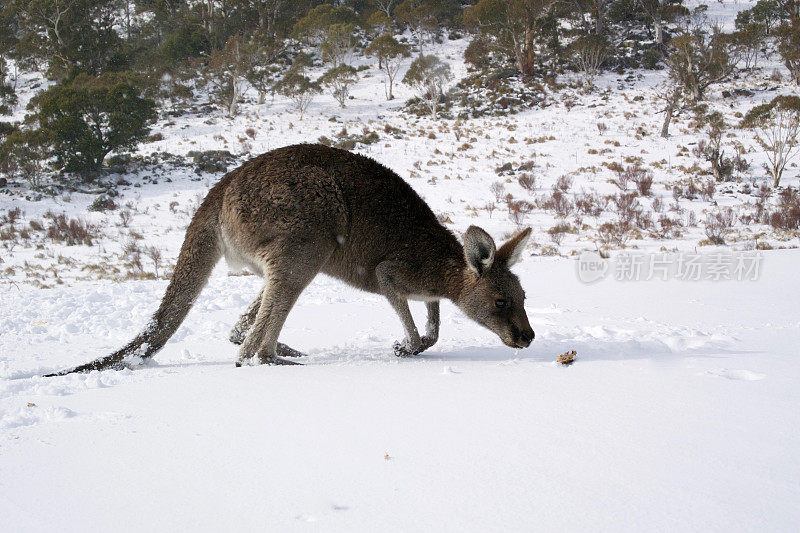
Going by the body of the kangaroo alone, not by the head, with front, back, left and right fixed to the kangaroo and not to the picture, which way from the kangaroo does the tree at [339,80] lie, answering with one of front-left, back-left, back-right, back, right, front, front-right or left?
left

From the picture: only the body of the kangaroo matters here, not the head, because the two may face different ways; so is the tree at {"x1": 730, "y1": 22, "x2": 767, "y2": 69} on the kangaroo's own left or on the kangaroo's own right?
on the kangaroo's own left

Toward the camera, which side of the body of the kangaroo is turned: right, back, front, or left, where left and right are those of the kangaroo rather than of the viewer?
right

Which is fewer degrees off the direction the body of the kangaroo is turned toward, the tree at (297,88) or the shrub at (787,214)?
the shrub

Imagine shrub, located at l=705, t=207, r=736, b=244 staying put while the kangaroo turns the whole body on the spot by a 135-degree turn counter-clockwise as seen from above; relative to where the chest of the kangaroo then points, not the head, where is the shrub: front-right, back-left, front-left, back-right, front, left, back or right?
right

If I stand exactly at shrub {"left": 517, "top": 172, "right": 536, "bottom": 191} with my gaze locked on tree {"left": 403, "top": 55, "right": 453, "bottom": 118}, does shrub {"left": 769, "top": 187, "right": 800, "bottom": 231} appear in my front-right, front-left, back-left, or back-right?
back-right

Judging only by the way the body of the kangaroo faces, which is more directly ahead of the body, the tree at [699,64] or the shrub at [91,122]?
the tree

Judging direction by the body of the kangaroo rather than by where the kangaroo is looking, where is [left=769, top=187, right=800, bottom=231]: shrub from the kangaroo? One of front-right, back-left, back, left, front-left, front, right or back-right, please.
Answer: front-left

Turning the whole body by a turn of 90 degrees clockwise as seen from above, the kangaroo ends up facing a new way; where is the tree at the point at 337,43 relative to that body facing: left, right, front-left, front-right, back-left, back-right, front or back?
back

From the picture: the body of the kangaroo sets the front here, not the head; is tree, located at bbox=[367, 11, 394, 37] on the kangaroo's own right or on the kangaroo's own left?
on the kangaroo's own left
